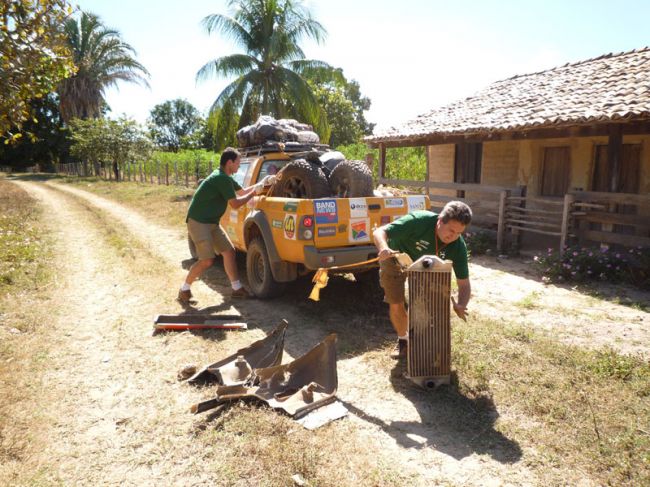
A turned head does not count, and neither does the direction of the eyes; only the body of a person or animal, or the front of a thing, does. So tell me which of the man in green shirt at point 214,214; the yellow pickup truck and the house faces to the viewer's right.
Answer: the man in green shirt

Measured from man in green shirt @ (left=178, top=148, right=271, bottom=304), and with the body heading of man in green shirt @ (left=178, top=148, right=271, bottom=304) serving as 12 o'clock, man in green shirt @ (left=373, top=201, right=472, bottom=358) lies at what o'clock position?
man in green shirt @ (left=373, top=201, right=472, bottom=358) is roughly at 2 o'clock from man in green shirt @ (left=178, top=148, right=271, bottom=304).

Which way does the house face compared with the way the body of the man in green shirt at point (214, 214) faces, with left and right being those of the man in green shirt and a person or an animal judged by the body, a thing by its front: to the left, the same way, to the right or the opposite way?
the opposite way

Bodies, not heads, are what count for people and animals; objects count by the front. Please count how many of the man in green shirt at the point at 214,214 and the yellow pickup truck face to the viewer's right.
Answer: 1

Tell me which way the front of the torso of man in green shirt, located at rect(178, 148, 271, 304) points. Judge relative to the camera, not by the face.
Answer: to the viewer's right

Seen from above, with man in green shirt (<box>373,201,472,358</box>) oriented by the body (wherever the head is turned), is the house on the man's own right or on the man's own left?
on the man's own left

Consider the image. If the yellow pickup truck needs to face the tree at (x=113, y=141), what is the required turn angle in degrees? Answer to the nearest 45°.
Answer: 0° — it already faces it

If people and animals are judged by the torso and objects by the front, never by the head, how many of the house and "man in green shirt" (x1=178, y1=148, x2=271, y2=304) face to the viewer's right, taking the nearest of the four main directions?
1

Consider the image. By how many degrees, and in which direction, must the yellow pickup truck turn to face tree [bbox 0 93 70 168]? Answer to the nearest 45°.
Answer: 0° — it already faces it
